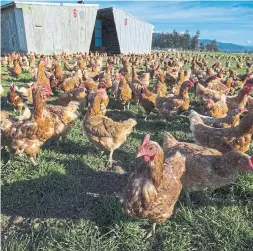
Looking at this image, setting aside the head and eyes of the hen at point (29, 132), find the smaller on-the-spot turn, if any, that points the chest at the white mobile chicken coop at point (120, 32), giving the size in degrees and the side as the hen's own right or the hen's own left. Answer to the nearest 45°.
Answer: approximately 45° to the hen's own left

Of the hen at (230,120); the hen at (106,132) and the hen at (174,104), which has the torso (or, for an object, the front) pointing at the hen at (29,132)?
the hen at (106,132)

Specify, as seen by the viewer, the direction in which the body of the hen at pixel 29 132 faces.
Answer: to the viewer's right

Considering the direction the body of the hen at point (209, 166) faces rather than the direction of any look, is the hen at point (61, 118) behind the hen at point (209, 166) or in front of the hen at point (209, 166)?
behind

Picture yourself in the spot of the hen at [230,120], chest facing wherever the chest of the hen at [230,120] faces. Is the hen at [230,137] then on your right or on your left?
on your right

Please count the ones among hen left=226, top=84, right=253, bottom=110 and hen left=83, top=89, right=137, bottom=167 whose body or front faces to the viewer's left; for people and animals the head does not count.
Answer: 1

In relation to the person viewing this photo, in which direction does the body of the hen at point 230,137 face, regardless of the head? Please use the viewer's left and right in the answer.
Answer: facing to the right of the viewer

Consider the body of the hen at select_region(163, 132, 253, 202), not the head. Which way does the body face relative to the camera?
to the viewer's right

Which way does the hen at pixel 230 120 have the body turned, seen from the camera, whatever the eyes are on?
to the viewer's right

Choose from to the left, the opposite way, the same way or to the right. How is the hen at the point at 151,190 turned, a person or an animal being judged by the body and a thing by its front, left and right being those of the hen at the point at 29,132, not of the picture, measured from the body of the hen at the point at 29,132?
the opposite way

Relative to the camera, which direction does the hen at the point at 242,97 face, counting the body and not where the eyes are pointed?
to the viewer's right

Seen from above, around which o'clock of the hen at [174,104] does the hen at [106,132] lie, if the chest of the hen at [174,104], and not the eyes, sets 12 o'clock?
the hen at [106,132] is roughly at 4 o'clock from the hen at [174,104].

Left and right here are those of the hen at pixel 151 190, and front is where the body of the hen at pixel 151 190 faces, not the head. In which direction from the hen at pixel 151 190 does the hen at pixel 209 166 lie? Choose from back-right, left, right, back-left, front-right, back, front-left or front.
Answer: back

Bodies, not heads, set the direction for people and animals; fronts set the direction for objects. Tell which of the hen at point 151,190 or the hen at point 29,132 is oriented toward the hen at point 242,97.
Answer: the hen at point 29,132
